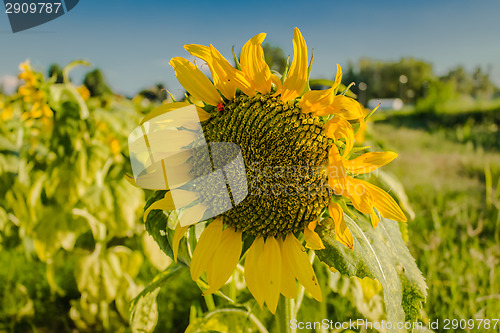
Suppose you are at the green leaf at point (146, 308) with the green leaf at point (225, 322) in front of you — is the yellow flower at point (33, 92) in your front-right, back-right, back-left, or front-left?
back-left

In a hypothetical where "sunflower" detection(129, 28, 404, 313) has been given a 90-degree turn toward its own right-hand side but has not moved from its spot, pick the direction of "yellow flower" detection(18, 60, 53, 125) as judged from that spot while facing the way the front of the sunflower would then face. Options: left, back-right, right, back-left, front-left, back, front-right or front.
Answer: front-right

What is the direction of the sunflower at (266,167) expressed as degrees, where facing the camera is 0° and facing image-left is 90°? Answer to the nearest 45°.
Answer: approximately 0°
